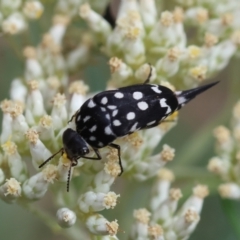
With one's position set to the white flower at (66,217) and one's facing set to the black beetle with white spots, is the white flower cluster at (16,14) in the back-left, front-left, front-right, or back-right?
front-left

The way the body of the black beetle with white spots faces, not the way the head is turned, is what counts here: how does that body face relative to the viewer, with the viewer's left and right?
facing the viewer and to the left of the viewer

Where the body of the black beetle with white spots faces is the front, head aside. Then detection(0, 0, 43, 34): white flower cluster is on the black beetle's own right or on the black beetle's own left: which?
on the black beetle's own right
